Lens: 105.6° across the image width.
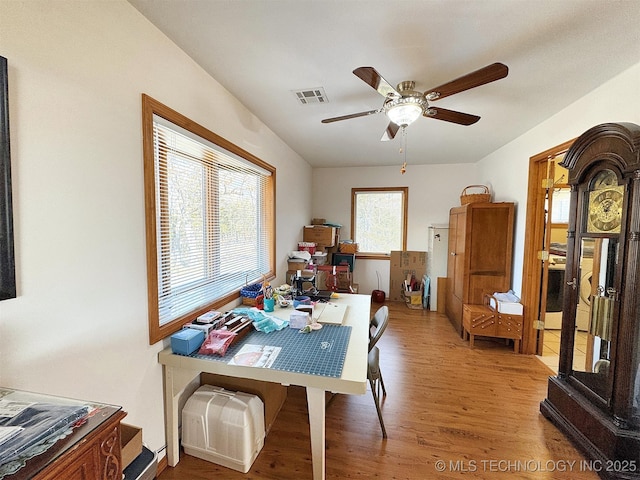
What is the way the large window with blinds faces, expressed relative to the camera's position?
facing the viewer and to the right of the viewer

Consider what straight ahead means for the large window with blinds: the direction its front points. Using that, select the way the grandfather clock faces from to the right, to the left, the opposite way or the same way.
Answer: the opposite way

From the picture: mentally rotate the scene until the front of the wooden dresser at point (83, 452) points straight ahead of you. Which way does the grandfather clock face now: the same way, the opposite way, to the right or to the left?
the opposite way

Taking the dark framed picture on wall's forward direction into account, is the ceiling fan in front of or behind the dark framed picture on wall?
in front

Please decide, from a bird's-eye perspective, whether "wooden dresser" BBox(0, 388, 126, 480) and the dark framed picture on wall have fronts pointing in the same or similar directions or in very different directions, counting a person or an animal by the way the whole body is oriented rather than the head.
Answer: same or similar directions

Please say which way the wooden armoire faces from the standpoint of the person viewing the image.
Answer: facing to the left of the viewer

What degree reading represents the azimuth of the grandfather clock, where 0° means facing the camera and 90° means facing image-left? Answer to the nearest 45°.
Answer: approximately 45°

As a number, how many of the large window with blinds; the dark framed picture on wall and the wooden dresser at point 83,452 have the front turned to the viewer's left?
0

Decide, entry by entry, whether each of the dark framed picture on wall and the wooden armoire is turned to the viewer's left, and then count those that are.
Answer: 1

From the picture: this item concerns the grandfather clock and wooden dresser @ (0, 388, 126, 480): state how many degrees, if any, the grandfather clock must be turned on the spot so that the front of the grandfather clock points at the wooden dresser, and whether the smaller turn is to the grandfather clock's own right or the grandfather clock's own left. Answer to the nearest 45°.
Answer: approximately 45° to the grandfather clock's own left

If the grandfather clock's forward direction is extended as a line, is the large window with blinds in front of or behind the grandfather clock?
in front

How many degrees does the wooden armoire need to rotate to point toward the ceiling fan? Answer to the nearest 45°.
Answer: approximately 90° to its left

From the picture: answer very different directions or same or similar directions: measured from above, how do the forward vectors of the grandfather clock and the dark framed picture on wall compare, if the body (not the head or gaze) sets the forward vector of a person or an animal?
very different directions

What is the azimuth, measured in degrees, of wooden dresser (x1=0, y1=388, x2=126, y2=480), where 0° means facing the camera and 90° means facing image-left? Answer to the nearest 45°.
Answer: approximately 315°
